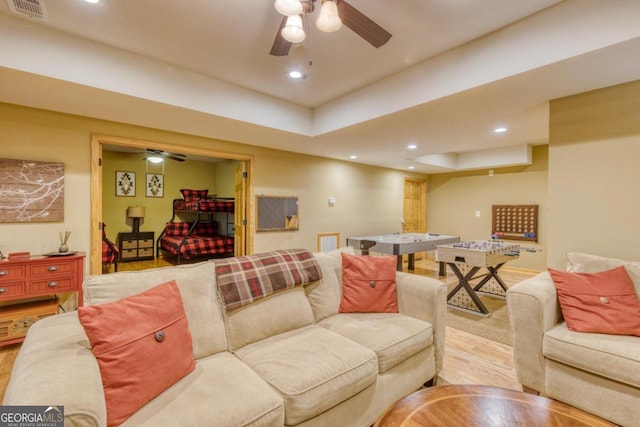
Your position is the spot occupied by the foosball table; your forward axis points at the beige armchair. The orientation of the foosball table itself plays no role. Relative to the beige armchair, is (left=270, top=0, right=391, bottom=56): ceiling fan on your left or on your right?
right

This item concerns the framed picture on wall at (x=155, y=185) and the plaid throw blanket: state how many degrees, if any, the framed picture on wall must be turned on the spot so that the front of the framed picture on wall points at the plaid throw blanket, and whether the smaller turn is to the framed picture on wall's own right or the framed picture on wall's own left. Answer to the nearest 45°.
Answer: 0° — it already faces it

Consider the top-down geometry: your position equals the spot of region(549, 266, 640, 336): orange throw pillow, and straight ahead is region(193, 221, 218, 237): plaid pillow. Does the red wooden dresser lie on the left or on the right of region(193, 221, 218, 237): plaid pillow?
left

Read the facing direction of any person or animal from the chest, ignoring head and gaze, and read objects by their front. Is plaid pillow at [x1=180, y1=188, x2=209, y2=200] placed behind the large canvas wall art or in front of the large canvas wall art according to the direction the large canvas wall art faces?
behind

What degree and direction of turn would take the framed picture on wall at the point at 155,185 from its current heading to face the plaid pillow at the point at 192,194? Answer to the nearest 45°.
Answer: approximately 45° to its left
